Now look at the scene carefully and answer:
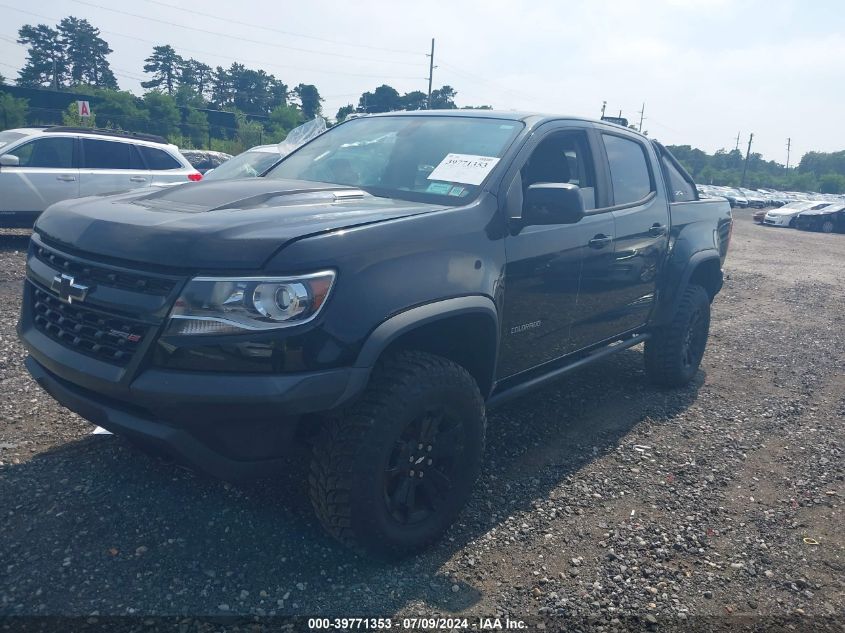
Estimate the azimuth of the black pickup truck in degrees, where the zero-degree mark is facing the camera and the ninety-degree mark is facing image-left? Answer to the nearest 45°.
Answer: approximately 45°

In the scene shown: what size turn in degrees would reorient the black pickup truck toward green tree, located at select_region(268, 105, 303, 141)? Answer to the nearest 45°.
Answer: approximately 135° to its right

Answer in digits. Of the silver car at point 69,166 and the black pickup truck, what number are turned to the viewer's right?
0

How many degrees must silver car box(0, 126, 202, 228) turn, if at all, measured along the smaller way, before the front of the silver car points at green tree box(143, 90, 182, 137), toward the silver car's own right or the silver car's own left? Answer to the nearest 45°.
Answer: approximately 90° to the silver car's own right

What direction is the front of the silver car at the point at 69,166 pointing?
to the viewer's left

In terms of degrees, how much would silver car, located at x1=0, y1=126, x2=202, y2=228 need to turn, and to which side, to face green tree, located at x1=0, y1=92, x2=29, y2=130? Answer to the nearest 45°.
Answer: approximately 90° to its right

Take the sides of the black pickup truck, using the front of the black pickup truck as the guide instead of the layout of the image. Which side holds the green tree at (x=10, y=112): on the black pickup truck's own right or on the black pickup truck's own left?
on the black pickup truck's own right

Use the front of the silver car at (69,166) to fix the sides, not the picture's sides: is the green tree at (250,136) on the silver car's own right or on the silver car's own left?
on the silver car's own right

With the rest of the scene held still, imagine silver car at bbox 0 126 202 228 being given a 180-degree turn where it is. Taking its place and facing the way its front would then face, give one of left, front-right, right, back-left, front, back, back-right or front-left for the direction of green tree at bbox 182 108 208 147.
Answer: left

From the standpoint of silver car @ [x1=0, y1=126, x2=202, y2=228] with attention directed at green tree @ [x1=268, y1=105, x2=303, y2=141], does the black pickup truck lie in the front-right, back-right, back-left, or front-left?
back-right

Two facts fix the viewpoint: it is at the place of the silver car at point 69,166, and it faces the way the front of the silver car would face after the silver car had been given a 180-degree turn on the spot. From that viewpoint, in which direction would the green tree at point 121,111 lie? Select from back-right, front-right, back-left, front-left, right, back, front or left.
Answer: left
